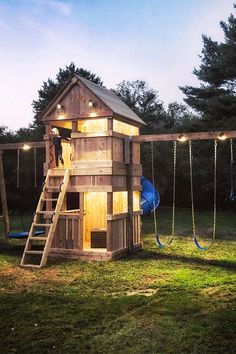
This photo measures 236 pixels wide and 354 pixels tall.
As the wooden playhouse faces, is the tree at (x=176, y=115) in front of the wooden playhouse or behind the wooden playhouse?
behind

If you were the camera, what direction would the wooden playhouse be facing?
facing the viewer and to the left of the viewer

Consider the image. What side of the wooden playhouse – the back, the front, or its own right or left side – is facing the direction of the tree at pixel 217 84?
back

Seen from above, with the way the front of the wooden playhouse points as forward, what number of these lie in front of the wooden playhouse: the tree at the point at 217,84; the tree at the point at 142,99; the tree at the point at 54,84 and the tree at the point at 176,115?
0

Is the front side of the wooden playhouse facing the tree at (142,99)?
no

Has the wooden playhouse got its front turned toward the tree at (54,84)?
no
